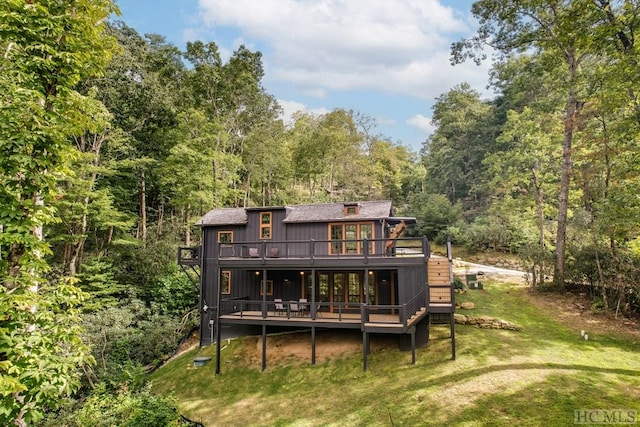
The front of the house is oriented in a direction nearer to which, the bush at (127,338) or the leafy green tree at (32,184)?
the leafy green tree

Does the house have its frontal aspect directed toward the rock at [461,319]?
no

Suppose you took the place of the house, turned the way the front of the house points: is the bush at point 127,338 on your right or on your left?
on your right

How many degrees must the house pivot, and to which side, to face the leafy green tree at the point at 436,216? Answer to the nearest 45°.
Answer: approximately 135° to its left

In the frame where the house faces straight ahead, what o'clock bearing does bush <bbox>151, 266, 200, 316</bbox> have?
The bush is roughly at 4 o'clock from the house.

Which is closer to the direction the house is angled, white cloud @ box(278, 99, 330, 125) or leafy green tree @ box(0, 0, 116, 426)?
the leafy green tree

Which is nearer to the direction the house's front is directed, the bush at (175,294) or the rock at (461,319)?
the rock

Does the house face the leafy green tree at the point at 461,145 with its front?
no

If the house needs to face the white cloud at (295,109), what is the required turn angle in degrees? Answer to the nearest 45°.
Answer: approximately 180°

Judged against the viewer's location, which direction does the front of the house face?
facing the viewer
